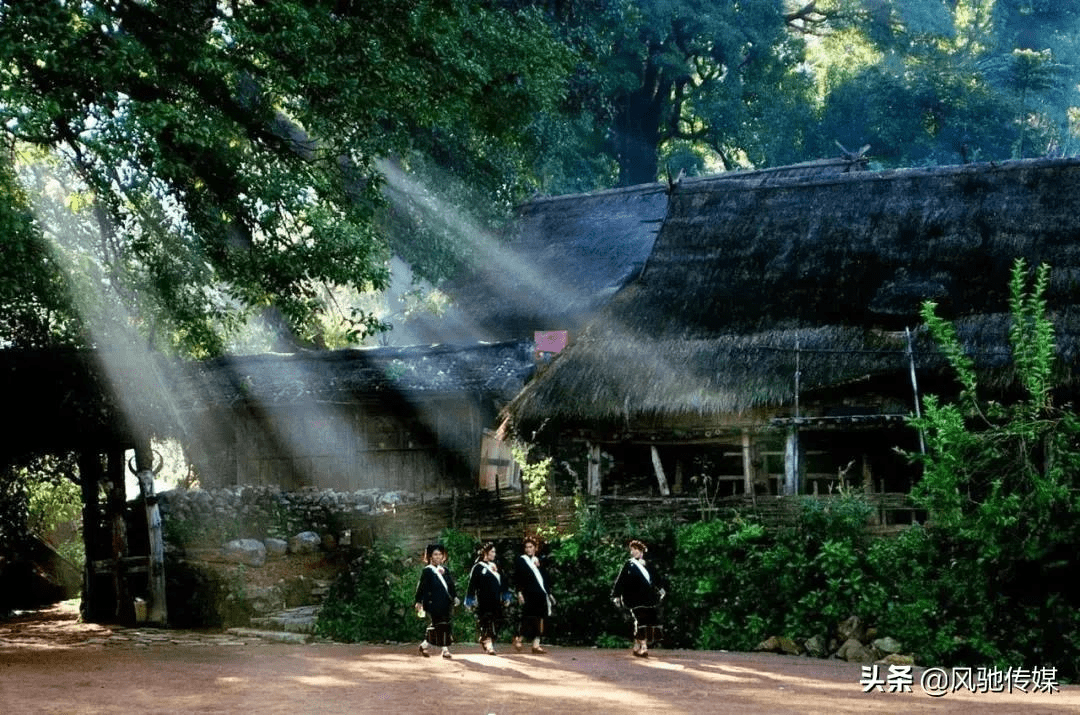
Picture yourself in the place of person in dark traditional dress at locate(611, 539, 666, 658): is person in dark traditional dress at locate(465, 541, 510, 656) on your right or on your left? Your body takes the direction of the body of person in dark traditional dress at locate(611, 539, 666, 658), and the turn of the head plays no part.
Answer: on your right

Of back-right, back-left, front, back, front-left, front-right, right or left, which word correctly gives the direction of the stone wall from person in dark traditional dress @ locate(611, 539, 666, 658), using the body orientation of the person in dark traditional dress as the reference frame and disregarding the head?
back-right
